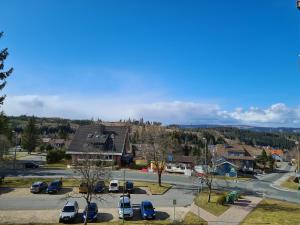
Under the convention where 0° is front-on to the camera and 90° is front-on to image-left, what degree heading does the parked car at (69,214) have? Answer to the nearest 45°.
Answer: approximately 45°

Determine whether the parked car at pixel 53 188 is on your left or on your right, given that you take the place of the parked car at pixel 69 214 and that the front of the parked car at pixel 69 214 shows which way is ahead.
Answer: on your right
